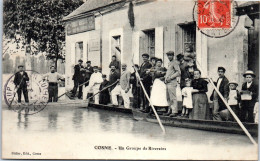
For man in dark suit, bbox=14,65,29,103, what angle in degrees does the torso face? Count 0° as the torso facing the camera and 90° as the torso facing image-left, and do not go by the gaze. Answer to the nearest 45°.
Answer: approximately 0°

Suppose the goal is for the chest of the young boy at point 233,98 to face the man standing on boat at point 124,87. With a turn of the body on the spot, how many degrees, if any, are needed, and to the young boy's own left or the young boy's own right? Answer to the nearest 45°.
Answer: approximately 90° to the young boy's own right

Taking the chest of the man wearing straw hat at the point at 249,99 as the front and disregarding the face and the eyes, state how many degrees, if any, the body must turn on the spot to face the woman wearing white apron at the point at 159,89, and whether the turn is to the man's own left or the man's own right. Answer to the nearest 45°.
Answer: approximately 45° to the man's own right

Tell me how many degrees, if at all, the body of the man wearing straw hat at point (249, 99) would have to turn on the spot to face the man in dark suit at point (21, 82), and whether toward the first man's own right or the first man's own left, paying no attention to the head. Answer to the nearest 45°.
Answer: approximately 45° to the first man's own right

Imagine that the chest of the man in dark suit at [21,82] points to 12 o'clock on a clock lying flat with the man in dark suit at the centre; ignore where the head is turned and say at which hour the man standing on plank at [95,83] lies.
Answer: The man standing on plank is roughly at 9 o'clock from the man in dark suit.

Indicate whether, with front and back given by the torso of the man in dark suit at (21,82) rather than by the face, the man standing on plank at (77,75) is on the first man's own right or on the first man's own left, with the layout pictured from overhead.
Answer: on the first man's own left

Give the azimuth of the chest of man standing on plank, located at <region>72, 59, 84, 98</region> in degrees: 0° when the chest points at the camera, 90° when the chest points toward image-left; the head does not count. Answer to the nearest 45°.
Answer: approximately 315°

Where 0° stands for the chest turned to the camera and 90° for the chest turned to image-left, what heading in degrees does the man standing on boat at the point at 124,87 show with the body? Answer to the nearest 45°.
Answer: approximately 45°

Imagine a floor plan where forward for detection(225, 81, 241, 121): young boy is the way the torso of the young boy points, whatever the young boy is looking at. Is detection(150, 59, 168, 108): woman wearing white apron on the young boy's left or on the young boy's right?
on the young boy's right
